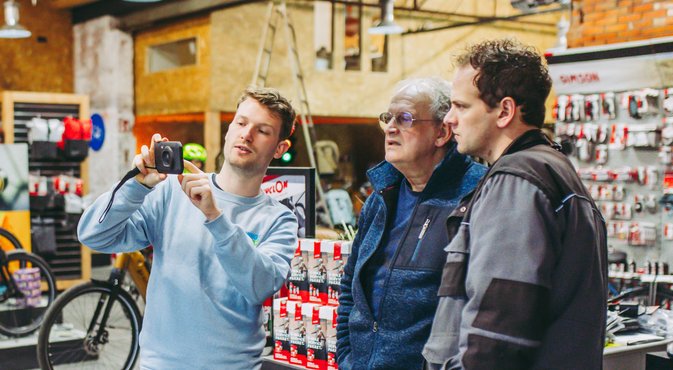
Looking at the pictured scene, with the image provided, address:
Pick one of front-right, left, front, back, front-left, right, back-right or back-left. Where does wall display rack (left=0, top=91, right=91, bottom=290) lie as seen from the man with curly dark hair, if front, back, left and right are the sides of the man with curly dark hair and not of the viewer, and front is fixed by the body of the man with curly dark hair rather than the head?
front-right

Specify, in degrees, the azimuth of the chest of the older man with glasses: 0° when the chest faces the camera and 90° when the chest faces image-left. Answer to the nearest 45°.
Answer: approximately 45°

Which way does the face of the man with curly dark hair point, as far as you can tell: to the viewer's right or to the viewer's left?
to the viewer's left

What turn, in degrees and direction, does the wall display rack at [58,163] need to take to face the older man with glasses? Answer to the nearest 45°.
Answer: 0° — it already faces them

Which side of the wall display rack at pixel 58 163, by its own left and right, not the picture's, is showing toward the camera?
front

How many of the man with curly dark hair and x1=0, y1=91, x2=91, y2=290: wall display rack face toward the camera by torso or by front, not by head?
1

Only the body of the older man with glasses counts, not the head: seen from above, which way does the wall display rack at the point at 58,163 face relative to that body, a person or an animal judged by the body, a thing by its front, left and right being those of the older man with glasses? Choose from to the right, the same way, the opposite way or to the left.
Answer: to the left

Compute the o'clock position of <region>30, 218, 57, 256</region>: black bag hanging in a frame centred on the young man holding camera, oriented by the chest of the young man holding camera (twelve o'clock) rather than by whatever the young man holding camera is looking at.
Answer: The black bag hanging is roughly at 4 o'clock from the young man holding camera.

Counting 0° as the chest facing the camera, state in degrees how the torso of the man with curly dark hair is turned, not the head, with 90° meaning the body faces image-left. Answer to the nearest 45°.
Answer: approximately 90°

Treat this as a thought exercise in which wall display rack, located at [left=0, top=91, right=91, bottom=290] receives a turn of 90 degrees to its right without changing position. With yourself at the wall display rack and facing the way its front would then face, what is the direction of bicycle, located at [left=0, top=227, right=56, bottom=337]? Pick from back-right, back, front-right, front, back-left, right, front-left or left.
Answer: left
